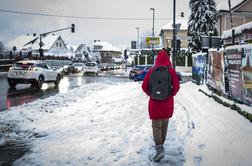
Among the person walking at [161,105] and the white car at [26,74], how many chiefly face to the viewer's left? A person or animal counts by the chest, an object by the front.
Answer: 0

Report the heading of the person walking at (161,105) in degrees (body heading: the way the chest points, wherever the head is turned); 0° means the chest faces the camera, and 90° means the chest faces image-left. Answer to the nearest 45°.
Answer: approximately 180°

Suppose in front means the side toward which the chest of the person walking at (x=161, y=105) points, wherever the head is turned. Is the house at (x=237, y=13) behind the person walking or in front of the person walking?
in front

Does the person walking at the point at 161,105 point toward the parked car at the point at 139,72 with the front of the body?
yes

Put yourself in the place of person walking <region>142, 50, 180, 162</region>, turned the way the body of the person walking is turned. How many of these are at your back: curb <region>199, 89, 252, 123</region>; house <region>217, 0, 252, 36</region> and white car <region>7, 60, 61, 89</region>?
0

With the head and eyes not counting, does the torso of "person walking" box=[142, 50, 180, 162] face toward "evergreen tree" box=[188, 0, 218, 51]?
yes

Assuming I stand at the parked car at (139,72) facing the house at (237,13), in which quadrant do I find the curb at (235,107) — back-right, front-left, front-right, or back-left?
front-right

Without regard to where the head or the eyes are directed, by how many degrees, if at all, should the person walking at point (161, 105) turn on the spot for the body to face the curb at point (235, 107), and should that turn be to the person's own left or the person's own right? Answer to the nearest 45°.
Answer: approximately 45° to the person's own right

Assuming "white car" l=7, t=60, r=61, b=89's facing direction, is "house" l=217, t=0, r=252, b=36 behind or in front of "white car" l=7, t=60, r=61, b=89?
in front
